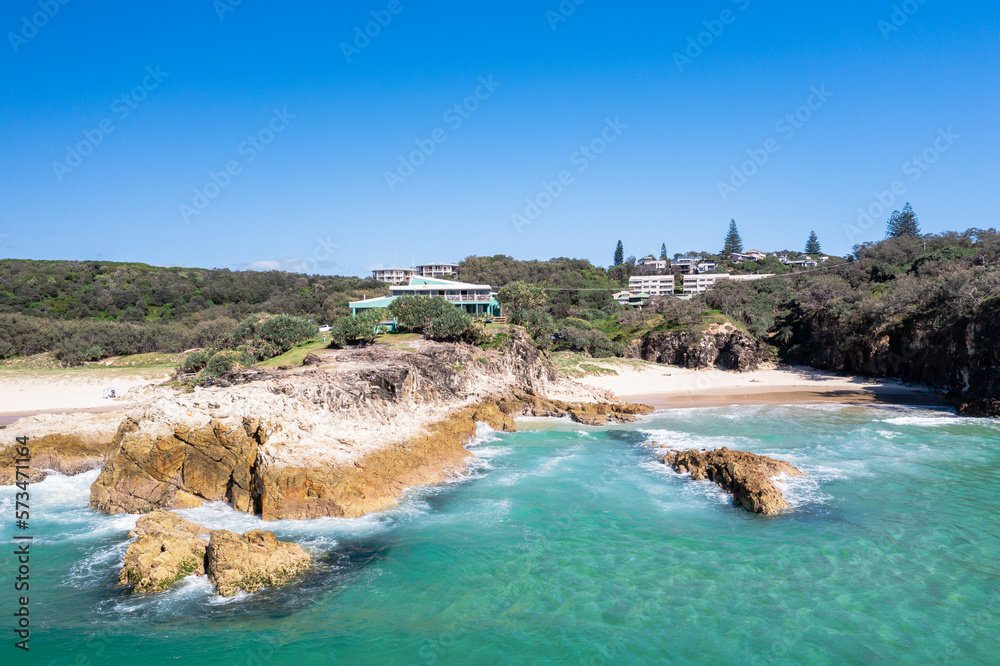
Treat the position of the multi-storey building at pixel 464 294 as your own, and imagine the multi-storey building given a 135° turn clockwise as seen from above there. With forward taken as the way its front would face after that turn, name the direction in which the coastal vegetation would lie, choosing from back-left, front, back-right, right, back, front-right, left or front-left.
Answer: left

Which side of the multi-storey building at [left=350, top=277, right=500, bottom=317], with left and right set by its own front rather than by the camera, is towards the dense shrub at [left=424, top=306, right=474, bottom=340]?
front

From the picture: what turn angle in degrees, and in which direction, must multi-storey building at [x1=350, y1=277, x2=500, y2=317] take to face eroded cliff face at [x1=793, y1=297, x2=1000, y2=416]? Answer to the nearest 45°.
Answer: approximately 45° to its left

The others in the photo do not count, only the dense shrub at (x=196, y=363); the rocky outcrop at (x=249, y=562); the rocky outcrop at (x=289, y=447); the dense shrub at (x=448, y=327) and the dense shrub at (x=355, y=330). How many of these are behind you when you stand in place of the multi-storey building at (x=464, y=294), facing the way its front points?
0

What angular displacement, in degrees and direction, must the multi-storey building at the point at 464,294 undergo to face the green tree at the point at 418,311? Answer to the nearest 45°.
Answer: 0° — it already faces it

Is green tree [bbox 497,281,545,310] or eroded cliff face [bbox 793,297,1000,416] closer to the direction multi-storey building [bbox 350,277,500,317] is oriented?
the eroded cliff face

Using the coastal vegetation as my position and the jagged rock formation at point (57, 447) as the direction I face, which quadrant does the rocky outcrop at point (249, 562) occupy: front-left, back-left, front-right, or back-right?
front-left

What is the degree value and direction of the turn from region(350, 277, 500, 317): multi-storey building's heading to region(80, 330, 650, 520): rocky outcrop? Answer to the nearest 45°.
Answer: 0° — it already faces it

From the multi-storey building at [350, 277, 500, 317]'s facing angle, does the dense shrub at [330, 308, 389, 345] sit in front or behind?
in front

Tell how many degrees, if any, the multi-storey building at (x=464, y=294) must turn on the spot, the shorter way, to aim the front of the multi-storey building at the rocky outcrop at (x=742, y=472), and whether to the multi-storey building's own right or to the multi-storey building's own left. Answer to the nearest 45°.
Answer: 0° — it already faces it

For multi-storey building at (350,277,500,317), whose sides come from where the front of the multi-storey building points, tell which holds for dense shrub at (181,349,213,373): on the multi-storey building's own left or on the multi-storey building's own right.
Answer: on the multi-storey building's own right

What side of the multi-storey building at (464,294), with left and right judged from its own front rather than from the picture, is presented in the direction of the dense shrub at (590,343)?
left

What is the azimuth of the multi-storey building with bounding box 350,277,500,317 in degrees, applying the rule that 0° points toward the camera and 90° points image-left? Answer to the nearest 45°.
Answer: approximately 0°

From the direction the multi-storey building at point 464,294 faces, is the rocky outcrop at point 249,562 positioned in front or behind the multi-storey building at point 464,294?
in front

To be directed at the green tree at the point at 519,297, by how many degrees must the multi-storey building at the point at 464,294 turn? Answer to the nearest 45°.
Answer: approximately 90° to its left

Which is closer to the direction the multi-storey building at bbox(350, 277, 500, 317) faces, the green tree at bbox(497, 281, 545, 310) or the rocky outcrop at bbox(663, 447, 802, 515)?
the rocky outcrop
